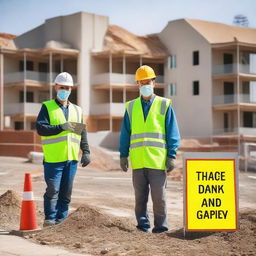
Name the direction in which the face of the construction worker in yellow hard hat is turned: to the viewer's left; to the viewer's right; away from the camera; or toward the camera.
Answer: toward the camera

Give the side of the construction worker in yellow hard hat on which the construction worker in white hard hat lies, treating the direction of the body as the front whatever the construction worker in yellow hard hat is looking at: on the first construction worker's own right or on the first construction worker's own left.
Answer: on the first construction worker's own right

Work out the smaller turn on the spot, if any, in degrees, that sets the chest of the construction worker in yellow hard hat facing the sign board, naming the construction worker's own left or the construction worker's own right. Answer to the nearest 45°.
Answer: approximately 45° to the construction worker's own left

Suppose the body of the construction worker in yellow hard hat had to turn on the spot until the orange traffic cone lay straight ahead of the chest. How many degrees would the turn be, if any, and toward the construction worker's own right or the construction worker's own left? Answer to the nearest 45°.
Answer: approximately 90° to the construction worker's own right

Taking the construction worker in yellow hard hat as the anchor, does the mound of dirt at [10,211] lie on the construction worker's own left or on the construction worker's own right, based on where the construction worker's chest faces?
on the construction worker's own right

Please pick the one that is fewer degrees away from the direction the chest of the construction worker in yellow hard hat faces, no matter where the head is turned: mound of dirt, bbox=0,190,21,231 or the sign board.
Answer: the sign board

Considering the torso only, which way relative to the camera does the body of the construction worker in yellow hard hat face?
toward the camera

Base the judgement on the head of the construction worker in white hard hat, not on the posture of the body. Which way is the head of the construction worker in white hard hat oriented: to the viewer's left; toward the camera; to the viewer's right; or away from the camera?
toward the camera
